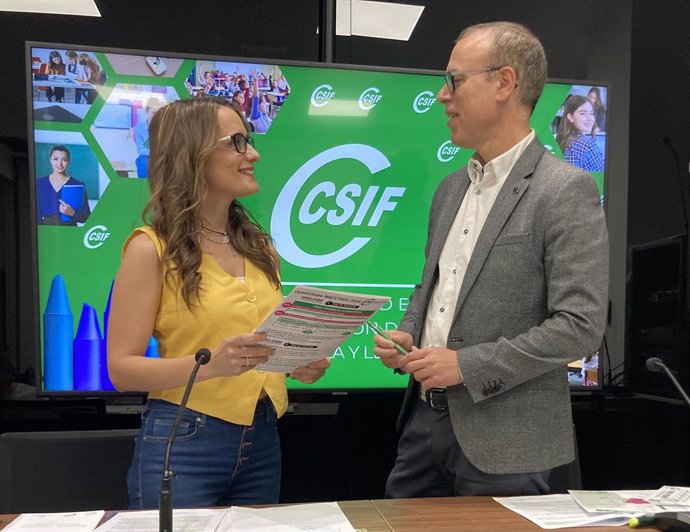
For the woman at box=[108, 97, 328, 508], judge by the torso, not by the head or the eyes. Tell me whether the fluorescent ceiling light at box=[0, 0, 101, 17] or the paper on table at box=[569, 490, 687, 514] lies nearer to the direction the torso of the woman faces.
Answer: the paper on table

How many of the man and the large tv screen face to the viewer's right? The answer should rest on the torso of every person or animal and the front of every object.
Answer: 0

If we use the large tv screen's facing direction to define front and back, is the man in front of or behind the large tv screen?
in front

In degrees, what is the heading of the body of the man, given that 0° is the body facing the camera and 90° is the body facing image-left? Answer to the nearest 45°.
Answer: approximately 45°

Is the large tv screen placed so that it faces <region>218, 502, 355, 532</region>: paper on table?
yes

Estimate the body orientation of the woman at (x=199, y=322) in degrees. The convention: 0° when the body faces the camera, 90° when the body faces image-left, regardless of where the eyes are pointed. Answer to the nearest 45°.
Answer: approximately 315°

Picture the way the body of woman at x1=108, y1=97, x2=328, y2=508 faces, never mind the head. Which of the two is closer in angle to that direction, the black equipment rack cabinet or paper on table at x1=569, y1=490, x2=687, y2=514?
the paper on table

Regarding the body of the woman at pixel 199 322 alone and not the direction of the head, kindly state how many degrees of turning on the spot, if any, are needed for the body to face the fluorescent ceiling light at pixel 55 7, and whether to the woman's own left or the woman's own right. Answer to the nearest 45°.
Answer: approximately 180°

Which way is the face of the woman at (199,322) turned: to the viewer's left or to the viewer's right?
to the viewer's right

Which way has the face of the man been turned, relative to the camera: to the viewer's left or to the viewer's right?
to the viewer's left

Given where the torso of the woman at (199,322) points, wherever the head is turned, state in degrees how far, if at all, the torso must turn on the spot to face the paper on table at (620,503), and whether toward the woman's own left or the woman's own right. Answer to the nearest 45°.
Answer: approximately 45° to the woman's own left

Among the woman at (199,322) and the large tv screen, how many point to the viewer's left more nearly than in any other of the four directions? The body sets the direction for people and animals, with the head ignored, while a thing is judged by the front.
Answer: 0
